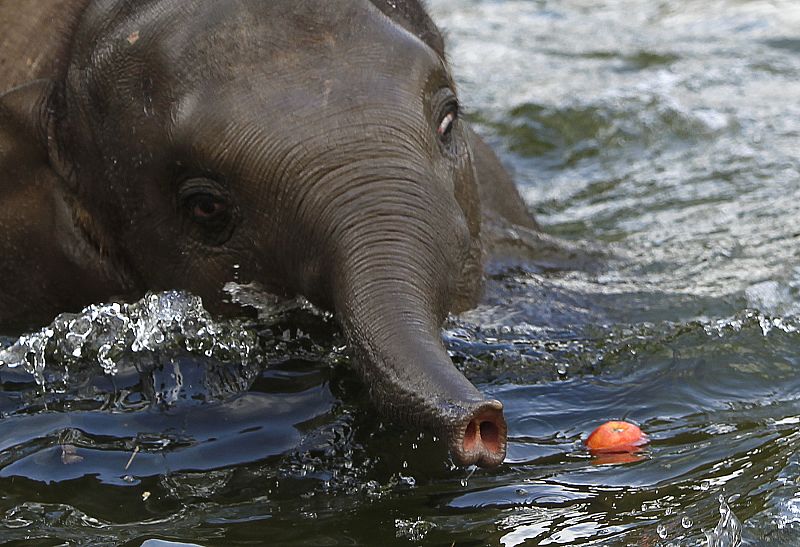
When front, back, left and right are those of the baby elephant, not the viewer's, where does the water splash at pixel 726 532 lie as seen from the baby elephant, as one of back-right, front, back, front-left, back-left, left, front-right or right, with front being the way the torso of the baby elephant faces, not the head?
front

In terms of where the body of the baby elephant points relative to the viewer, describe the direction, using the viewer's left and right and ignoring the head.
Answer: facing the viewer and to the right of the viewer

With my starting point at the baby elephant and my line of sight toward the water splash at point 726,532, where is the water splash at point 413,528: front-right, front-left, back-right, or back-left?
front-right

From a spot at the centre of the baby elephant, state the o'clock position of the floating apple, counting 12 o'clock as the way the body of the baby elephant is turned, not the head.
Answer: The floating apple is roughly at 11 o'clock from the baby elephant.
